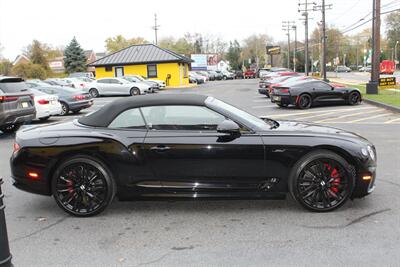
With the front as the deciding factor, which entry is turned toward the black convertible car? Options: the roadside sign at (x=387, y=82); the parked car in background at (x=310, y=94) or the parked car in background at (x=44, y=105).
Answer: the roadside sign

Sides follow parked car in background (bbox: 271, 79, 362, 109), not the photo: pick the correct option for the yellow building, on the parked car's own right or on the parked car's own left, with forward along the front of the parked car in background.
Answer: on the parked car's own left

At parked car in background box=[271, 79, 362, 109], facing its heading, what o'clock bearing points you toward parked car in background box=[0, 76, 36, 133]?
parked car in background box=[0, 76, 36, 133] is roughly at 6 o'clock from parked car in background box=[271, 79, 362, 109].

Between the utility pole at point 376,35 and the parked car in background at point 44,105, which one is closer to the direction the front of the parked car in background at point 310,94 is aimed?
the utility pole

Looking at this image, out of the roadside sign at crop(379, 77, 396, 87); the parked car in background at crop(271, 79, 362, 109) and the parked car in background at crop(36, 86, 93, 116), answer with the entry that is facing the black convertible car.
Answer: the roadside sign

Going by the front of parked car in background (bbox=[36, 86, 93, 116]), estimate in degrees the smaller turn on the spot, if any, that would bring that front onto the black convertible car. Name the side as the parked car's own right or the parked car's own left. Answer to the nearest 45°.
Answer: approximately 135° to the parked car's own left

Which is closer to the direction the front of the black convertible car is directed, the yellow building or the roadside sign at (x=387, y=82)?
the roadside sign

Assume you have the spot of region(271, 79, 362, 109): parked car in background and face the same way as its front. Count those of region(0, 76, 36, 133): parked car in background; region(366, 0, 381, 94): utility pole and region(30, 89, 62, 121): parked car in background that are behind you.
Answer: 2

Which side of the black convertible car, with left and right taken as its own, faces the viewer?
right

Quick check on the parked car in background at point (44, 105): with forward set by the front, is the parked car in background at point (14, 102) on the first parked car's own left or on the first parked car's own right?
on the first parked car's own left
